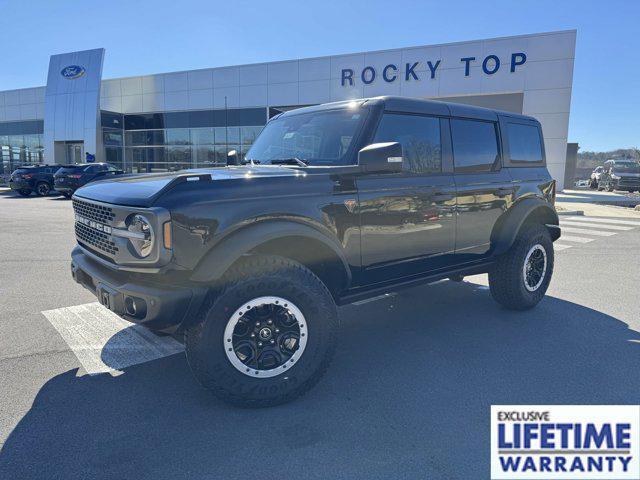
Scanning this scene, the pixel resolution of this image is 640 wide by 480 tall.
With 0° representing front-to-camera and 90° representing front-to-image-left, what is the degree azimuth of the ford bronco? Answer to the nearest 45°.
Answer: approximately 45°

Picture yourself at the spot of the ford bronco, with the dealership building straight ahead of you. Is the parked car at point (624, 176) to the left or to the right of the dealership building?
right

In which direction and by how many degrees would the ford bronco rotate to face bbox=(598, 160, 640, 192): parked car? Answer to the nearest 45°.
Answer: approximately 180°

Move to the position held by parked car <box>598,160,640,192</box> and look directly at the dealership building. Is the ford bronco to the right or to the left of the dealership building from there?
left

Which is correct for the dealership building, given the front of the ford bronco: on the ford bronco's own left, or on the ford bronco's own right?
on the ford bronco's own right

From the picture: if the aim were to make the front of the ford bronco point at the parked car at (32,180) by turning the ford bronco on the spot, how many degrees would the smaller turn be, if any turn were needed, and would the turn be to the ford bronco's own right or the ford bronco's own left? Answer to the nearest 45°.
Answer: approximately 90° to the ford bronco's own right

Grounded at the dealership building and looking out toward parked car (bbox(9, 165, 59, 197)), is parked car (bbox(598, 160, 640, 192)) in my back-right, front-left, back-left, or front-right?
back-left

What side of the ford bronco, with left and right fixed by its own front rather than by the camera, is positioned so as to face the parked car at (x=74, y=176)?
right
